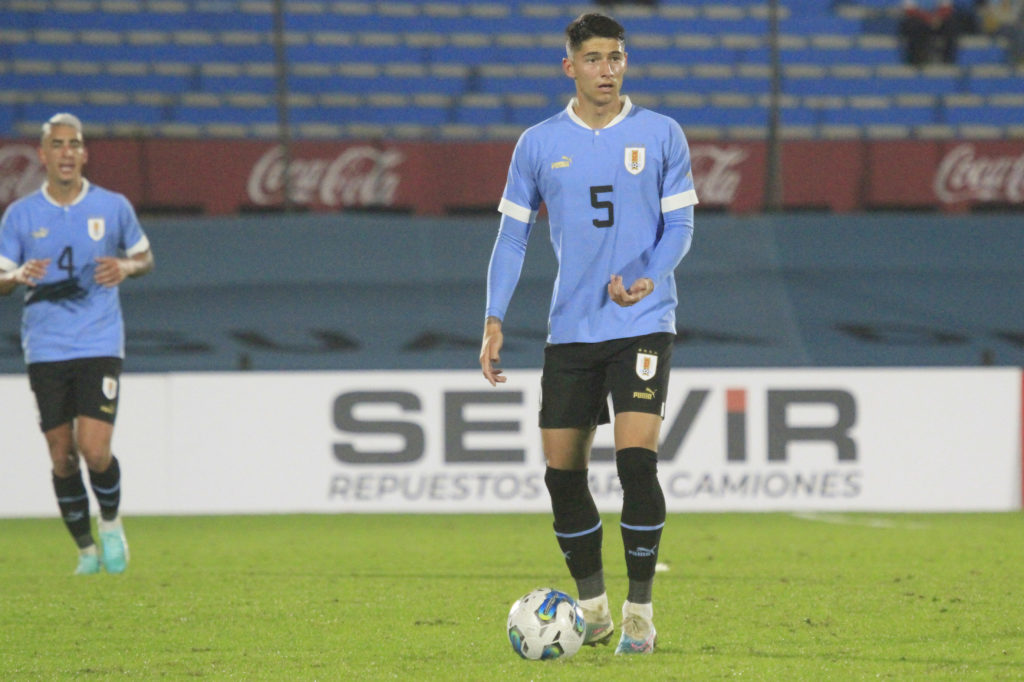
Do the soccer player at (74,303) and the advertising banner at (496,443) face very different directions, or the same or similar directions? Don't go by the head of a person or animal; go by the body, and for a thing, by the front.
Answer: same or similar directions

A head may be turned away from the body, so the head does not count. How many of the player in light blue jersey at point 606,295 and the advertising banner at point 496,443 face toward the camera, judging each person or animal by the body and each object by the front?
2

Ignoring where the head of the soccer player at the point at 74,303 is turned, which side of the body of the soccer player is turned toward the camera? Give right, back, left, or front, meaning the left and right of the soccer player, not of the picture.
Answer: front

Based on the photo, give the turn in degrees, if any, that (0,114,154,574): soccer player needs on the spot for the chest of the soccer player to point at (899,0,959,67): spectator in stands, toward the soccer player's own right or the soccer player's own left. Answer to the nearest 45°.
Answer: approximately 135° to the soccer player's own left

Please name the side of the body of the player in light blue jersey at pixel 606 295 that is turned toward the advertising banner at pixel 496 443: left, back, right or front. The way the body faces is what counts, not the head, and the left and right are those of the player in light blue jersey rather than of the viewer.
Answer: back

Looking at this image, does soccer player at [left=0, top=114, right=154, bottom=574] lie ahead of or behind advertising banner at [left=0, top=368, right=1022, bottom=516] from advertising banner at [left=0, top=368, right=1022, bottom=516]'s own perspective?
ahead

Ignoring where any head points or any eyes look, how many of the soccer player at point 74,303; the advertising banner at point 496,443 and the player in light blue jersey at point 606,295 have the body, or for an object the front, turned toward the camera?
3

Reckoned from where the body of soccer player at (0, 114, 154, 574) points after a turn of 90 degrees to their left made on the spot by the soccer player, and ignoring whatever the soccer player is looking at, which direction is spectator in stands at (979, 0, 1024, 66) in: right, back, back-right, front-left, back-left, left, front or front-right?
front-left

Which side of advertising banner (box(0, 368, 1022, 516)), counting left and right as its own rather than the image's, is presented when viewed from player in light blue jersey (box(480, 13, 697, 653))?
front

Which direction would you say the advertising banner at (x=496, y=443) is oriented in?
toward the camera

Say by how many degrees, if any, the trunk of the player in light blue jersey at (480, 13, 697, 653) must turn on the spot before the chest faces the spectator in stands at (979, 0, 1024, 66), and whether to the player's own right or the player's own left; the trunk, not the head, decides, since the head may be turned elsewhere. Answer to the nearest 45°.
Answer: approximately 180°
